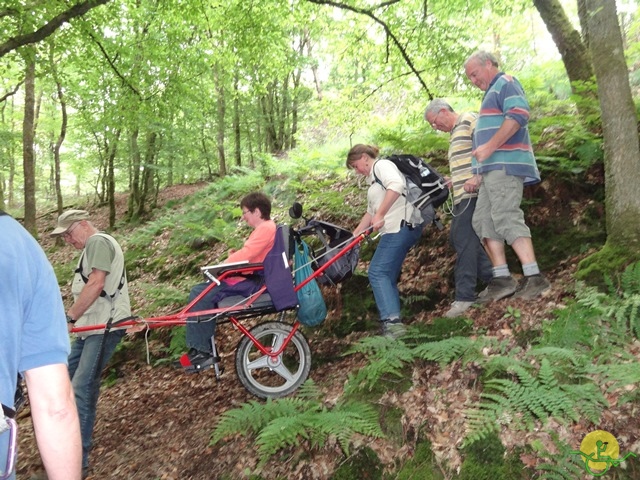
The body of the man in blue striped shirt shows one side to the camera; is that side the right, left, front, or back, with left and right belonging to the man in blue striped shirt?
left

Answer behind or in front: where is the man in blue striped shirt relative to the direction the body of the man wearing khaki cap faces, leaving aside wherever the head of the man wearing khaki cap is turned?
behind

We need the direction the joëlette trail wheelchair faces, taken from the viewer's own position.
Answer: facing to the left of the viewer

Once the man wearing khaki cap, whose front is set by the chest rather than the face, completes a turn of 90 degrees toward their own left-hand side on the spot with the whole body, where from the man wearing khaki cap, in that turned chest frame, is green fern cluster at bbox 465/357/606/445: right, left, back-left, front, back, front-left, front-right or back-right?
front-left

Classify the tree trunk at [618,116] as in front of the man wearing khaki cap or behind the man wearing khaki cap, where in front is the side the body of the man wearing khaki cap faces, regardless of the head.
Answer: behind

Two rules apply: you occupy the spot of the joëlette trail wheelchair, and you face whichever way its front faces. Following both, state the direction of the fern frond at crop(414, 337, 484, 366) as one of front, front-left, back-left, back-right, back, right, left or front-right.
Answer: back-left

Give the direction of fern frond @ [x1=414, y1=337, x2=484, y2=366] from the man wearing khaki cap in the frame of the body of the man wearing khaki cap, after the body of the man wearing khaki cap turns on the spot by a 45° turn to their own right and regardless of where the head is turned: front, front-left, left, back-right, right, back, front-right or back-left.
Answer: back

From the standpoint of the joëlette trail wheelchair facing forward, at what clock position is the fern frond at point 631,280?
The fern frond is roughly at 7 o'clock from the joëlette trail wheelchair.

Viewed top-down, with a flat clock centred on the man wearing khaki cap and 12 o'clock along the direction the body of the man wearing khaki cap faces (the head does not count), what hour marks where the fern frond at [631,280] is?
The fern frond is roughly at 7 o'clock from the man wearing khaki cap.

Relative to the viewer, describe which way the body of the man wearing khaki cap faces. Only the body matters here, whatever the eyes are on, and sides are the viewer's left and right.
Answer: facing to the left of the viewer

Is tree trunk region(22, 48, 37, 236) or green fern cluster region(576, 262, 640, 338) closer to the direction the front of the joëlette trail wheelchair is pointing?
the tree trunk
